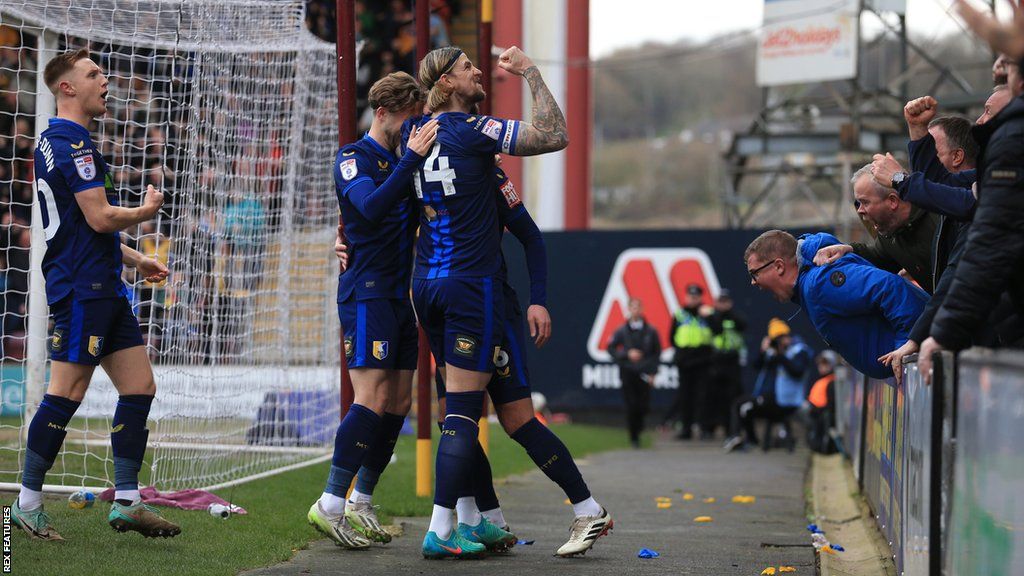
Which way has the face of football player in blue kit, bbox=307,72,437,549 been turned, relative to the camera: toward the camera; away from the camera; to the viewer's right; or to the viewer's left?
to the viewer's right

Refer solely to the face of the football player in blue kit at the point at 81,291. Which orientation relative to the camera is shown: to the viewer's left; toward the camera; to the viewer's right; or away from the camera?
to the viewer's right

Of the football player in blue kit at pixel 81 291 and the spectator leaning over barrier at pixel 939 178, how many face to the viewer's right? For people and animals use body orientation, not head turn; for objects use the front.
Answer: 1

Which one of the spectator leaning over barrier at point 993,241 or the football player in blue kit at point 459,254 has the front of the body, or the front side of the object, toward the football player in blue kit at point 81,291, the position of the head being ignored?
the spectator leaning over barrier

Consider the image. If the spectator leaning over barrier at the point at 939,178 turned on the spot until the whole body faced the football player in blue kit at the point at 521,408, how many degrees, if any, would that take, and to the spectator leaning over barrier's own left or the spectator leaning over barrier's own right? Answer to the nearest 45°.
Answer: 0° — they already face them

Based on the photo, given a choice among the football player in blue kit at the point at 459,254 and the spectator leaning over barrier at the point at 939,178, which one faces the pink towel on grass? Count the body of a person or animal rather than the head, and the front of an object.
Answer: the spectator leaning over barrier

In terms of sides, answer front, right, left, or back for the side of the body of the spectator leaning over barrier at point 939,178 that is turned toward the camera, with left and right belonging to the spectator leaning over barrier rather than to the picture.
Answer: left

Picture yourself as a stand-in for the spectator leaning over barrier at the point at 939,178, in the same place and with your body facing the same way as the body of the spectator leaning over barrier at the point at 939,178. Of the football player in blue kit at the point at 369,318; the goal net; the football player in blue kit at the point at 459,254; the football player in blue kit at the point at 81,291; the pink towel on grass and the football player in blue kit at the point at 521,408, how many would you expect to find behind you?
0

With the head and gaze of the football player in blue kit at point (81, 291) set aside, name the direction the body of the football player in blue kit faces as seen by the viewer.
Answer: to the viewer's right

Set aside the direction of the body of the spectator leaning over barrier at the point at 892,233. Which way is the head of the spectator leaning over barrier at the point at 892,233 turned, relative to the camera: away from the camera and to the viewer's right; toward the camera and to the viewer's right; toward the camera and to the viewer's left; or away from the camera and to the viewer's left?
toward the camera and to the viewer's left

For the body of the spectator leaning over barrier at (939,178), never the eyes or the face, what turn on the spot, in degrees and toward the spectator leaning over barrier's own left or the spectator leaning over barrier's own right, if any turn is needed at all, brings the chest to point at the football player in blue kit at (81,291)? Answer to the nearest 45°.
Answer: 0° — they already face them

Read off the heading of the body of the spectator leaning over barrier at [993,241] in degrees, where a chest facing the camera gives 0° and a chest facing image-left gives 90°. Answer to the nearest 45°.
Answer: approximately 90°

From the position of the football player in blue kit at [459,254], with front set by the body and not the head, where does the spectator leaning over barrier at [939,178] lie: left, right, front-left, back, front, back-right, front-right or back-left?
front-right

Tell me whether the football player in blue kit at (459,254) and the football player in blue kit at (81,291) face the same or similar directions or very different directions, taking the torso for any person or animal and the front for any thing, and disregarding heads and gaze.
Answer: same or similar directions
